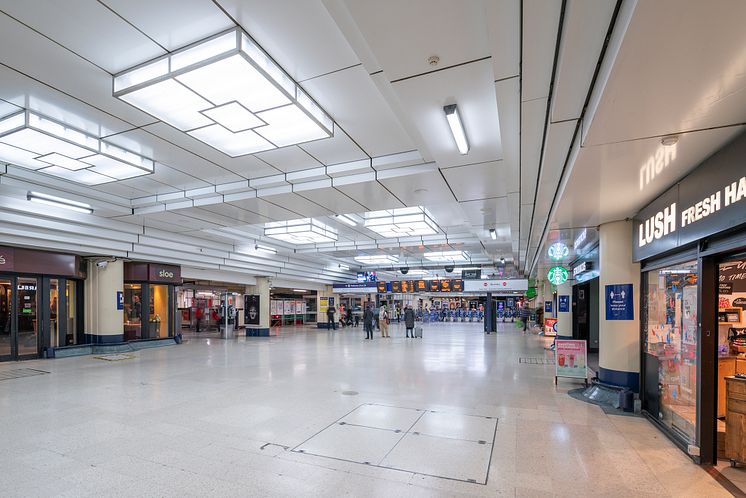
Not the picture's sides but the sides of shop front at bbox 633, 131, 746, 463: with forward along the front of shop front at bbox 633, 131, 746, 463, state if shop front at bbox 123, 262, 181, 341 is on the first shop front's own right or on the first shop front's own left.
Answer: on the first shop front's own right

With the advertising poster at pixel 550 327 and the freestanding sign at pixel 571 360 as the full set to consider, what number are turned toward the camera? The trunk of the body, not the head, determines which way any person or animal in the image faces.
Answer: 2

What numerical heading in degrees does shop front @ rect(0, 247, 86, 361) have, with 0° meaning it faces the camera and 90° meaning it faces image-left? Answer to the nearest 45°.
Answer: approximately 315°

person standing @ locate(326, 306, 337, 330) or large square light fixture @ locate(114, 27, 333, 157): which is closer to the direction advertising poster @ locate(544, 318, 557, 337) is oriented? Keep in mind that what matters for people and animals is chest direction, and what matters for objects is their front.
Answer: the large square light fixture

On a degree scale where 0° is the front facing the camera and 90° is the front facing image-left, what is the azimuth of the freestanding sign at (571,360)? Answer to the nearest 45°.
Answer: approximately 0°
